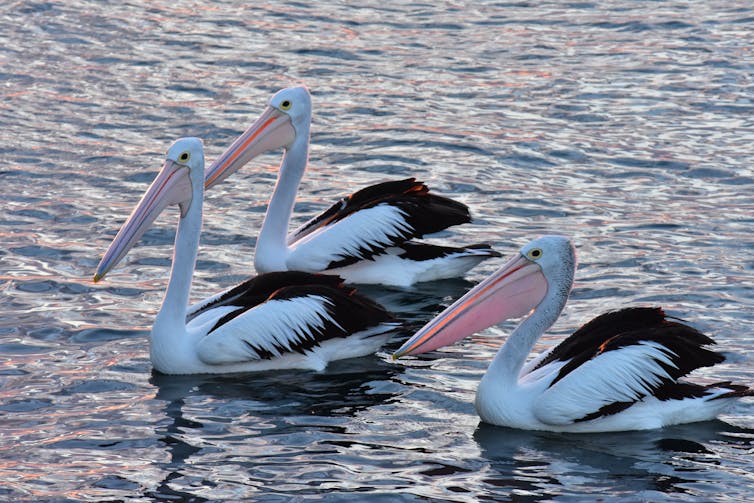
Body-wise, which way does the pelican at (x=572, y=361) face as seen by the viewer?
to the viewer's left

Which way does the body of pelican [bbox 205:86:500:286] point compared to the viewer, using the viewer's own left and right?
facing to the left of the viewer

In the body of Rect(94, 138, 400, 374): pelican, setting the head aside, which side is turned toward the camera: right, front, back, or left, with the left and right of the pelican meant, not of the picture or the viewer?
left

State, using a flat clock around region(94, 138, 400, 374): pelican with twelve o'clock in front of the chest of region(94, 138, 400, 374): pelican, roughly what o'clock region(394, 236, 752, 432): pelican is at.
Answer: region(394, 236, 752, 432): pelican is roughly at 7 o'clock from region(94, 138, 400, 374): pelican.

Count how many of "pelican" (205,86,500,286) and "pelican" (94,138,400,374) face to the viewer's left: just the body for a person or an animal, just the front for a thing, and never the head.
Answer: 2

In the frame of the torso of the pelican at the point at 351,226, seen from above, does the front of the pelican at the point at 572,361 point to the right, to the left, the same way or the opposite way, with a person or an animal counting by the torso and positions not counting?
the same way

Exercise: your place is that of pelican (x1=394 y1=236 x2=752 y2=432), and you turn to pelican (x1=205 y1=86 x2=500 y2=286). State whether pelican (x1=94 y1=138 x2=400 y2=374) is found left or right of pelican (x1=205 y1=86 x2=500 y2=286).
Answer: left

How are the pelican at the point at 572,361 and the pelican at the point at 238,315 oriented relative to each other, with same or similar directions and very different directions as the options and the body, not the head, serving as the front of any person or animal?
same or similar directions

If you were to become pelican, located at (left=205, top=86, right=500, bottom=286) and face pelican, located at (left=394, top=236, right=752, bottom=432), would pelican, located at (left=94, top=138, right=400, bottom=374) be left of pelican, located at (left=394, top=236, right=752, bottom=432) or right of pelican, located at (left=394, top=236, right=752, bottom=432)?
right

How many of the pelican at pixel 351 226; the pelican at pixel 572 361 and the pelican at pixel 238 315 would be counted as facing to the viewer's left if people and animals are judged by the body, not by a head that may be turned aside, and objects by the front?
3

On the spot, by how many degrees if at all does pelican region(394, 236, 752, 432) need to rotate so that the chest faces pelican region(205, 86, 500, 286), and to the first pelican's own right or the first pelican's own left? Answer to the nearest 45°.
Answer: approximately 45° to the first pelican's own right

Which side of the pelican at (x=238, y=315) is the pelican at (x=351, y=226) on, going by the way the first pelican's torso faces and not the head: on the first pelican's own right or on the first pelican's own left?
on the first pelican's own right

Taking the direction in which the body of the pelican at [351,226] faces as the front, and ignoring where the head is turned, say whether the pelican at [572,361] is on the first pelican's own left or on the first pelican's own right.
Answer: on the first pelican's own left

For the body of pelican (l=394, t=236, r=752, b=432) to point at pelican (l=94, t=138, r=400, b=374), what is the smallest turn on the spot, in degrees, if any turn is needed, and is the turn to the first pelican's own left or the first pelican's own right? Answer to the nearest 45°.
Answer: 0° — it already faces it

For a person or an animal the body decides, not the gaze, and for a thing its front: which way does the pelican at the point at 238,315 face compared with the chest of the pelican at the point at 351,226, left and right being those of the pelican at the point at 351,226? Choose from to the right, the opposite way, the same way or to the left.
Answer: the same way
